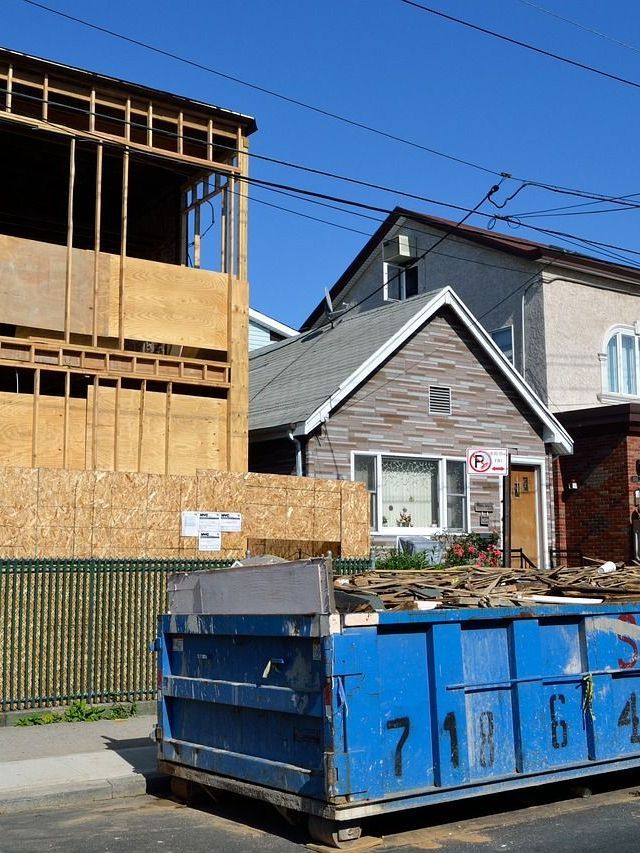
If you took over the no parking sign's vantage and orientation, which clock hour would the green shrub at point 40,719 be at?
The green shrub is roughly at 2 o'clock from the no parking sign.

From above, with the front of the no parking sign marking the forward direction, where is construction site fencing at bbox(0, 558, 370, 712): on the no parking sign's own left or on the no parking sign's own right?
on the no parking sign's own right

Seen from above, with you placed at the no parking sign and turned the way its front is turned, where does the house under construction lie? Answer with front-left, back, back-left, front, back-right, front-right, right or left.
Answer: right

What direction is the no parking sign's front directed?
toward the camera

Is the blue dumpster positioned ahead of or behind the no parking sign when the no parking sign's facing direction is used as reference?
ahead

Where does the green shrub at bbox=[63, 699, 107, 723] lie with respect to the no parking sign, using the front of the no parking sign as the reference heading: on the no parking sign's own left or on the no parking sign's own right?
on the no parking sign's own right
